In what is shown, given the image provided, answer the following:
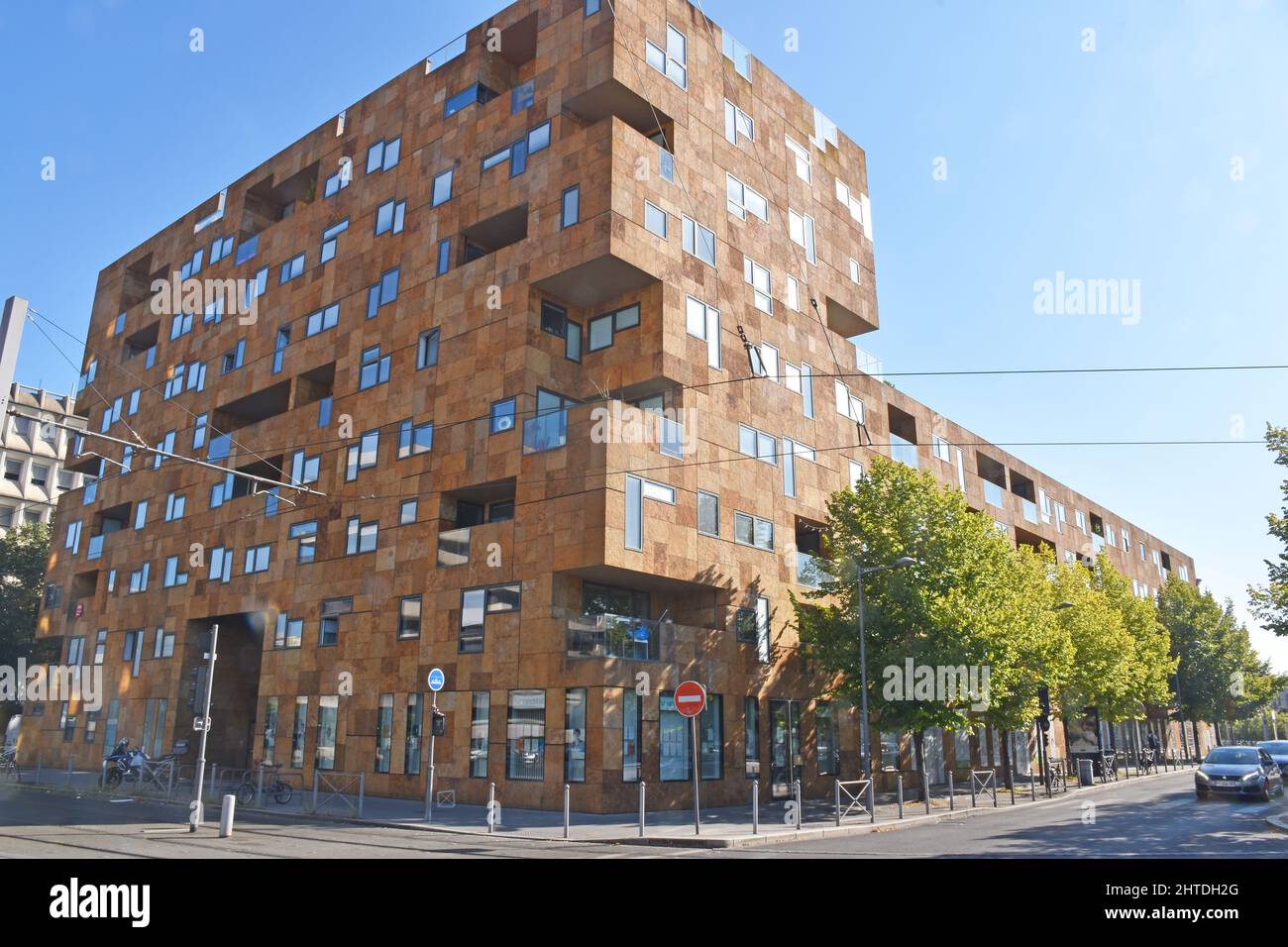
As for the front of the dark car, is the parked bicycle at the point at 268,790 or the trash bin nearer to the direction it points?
the parked bicycle

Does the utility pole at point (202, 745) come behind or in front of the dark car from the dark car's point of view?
in front

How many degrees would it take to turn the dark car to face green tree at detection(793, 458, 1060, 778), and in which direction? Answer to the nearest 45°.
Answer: approximately 45° to its right

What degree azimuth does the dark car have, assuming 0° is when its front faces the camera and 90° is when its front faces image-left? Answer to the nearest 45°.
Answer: approximately 0°

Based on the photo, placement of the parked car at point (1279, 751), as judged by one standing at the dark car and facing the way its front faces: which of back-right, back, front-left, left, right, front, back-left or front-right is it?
back

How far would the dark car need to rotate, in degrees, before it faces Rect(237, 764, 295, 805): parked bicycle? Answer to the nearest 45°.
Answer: approximately 45° to its right

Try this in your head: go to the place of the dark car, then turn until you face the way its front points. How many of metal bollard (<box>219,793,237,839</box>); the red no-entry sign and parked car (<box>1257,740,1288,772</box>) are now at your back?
1

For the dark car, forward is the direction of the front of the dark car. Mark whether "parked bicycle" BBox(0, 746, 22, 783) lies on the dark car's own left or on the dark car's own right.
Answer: on the dark car's own right

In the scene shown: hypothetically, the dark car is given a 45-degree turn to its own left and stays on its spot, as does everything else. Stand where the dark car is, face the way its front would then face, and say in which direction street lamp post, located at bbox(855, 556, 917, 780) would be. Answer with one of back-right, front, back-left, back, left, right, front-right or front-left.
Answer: right

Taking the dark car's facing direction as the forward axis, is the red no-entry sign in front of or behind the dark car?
in front

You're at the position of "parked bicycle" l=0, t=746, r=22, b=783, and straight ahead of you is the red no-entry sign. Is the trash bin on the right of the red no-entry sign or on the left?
left

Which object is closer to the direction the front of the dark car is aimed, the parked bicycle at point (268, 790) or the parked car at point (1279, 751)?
the parked bicycle
